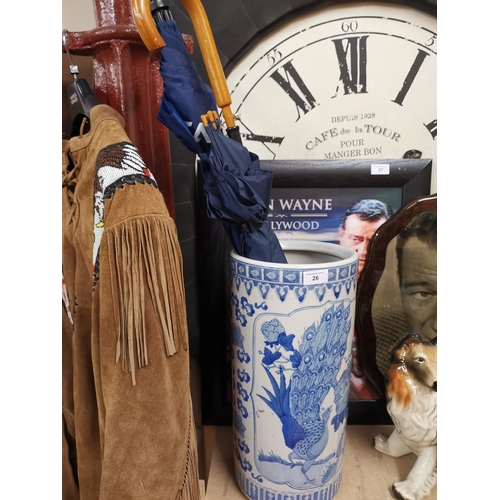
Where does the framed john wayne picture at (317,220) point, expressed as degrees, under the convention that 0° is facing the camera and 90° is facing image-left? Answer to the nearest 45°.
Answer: approximately 0°

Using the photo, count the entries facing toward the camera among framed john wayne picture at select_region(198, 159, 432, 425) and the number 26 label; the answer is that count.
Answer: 2

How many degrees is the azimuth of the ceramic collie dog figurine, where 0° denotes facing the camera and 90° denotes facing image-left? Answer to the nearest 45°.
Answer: approximately 45°

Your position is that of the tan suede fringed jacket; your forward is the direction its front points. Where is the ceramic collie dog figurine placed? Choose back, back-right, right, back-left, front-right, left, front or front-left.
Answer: back-left

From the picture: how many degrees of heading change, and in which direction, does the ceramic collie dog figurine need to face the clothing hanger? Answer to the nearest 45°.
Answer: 0° — it already faces it
